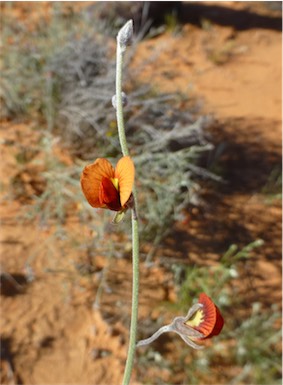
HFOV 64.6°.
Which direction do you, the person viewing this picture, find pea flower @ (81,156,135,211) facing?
facing the viewer and to the left of the viewer
